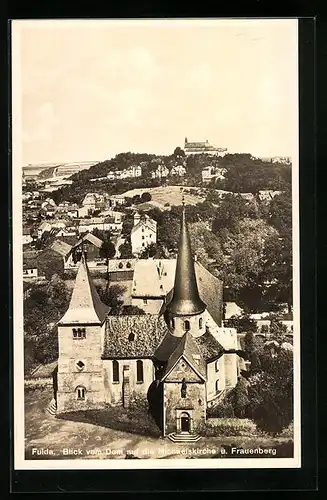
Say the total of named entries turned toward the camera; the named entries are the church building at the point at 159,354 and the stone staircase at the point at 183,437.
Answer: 2

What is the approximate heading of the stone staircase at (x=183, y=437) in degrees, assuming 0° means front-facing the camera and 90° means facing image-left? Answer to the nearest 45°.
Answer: approximately 0°
